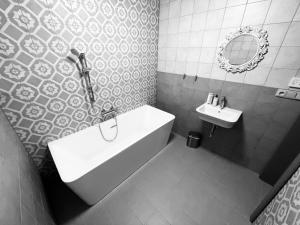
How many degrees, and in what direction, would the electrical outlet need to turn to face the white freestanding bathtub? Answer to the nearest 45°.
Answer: approximately 45° to its right
